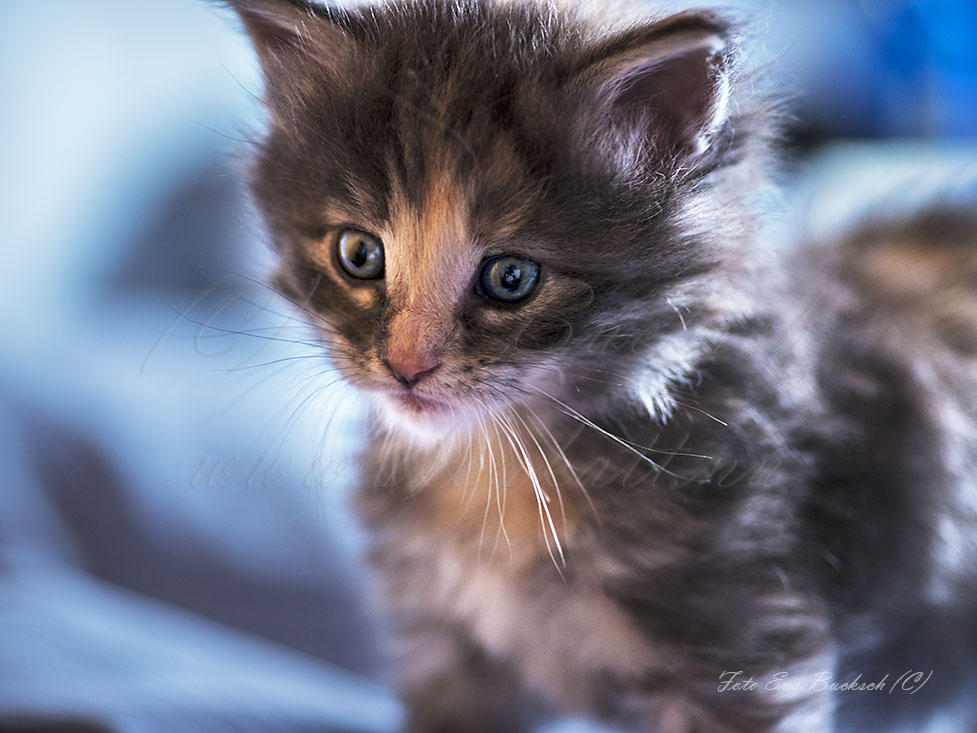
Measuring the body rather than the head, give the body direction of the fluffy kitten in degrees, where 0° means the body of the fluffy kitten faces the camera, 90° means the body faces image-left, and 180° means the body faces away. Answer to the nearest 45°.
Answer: approximately 45°
